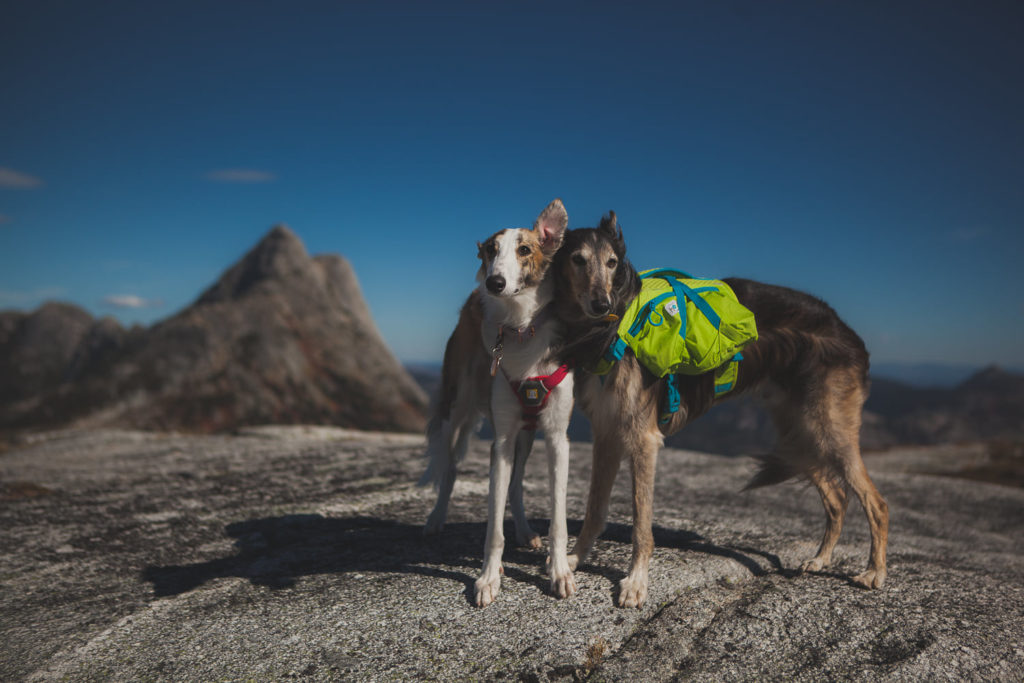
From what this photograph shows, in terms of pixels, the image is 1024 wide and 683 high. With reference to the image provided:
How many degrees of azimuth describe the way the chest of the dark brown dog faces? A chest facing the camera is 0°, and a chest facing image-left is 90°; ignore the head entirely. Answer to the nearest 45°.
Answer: approximately 45°

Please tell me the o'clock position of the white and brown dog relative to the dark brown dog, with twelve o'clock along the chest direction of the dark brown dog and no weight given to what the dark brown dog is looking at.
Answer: The white and brown dog is roughly at 12 o'clock from the dark brown dog.
